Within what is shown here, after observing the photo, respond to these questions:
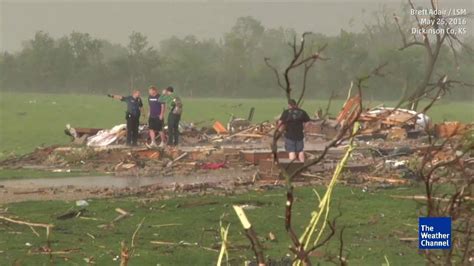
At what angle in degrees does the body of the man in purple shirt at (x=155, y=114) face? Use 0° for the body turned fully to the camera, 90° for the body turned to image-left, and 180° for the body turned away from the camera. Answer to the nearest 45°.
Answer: approximately 45°

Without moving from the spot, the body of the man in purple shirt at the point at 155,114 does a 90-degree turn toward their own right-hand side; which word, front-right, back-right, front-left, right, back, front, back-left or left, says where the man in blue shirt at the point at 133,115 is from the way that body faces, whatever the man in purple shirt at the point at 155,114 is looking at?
front
